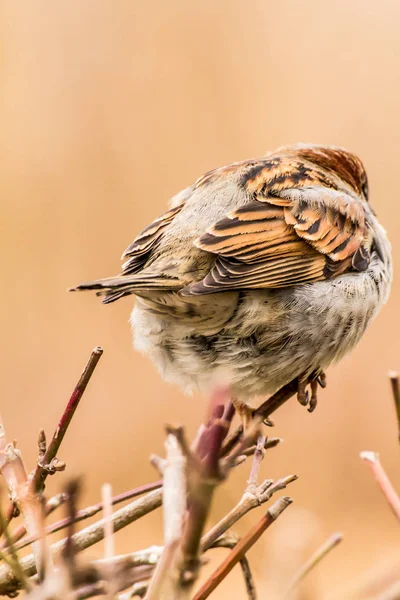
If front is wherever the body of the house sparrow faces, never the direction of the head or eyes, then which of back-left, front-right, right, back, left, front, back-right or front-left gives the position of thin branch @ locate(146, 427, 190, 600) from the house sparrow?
back-right

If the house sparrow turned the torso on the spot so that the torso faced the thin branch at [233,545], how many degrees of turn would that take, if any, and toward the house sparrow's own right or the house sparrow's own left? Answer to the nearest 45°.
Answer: approximately 135° to the house sparrow's own right

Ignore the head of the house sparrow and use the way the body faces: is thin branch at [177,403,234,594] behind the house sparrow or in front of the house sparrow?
behind

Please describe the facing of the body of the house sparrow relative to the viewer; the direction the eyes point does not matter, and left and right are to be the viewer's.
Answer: facing away from the viewer and to the right of the viewer

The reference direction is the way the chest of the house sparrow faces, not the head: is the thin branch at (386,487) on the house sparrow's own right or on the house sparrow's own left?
on the house sparrow's own right

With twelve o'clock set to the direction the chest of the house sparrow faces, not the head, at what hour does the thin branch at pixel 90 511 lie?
The thin branch is roughly at 7 o'clock from the house sparrow.

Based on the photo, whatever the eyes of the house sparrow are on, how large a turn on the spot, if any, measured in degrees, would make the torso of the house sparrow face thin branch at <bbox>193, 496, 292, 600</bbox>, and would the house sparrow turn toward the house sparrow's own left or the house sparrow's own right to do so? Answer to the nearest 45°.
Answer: approximately 135° to the house sparrow's own right

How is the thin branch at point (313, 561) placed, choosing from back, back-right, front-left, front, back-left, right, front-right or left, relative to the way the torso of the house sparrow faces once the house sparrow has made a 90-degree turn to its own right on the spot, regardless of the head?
front-right

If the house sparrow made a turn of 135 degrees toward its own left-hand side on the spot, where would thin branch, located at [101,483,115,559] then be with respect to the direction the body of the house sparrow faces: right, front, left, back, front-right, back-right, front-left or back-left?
left
